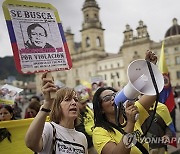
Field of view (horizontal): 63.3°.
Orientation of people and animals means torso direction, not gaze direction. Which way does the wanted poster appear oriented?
toward the camera

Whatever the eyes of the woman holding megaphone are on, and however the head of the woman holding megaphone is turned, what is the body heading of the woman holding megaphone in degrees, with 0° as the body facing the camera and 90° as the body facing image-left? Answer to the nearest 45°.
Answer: approximately 315°

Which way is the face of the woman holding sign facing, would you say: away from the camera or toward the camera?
toward the camera

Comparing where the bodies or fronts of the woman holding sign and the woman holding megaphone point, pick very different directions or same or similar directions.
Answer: same or similar directions

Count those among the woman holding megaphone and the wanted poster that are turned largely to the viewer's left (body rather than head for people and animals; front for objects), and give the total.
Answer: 0
